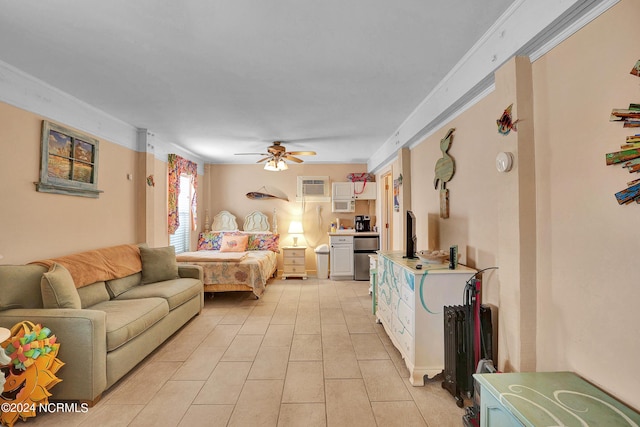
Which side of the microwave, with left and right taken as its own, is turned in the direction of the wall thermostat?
front

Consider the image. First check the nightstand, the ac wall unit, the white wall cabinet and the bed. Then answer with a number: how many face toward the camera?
4

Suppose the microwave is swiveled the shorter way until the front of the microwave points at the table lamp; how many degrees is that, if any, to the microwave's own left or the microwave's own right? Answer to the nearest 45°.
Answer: approximately 90° to the microwave's own right

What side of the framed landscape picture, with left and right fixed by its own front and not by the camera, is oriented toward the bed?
left

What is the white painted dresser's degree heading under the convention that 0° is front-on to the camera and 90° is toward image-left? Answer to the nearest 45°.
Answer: approximately 90°

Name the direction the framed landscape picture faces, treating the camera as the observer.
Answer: facing the viewer and to the right of the viewer

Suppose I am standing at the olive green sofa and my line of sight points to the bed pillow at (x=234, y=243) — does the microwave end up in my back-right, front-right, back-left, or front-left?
front-right

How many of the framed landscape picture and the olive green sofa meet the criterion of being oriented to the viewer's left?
0

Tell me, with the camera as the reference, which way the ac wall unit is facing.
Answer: facing the viewer

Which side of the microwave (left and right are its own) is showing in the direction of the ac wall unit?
right

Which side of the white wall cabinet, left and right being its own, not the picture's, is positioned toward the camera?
front

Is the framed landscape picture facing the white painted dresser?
yes

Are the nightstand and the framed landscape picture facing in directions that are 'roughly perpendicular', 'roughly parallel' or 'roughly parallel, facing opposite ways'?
roughly perpendicular

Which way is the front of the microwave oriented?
toward the camera

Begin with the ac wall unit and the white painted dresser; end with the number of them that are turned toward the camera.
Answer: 1

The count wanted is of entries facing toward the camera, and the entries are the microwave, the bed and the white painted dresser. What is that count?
2

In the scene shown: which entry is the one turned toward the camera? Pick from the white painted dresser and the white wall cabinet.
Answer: the white wall cabinet
